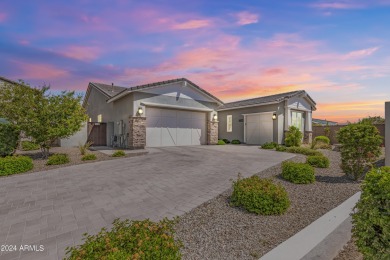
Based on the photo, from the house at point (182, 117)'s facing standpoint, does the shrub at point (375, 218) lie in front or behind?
in front

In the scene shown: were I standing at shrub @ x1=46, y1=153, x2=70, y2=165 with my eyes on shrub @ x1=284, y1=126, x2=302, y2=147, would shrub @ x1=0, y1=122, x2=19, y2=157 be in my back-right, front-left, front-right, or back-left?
back-left

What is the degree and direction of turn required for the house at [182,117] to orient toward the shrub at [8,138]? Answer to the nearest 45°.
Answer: approximately 90° to its right

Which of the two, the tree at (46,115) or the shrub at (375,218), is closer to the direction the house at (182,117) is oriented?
the shrub

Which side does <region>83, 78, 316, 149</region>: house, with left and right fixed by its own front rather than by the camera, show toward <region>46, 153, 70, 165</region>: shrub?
right

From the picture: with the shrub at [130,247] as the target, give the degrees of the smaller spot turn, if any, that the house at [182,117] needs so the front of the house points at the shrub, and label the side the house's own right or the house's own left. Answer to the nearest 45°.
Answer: approximately 45° to the house's own right

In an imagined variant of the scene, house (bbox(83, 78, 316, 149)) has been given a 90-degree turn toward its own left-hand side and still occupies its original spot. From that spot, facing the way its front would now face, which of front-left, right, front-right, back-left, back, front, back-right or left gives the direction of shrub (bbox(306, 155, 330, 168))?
right

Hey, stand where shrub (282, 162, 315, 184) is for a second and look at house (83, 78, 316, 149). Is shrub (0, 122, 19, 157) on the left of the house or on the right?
left

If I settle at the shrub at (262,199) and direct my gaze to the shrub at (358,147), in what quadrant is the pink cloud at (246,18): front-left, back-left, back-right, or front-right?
front-left

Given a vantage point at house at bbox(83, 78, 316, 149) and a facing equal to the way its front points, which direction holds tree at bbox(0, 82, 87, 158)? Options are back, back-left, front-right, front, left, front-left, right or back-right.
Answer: right

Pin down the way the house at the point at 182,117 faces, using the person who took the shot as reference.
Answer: facing the viewer and to the right of the viewer

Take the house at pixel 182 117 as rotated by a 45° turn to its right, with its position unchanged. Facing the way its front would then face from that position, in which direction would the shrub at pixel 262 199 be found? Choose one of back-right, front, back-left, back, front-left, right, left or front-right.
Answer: front
